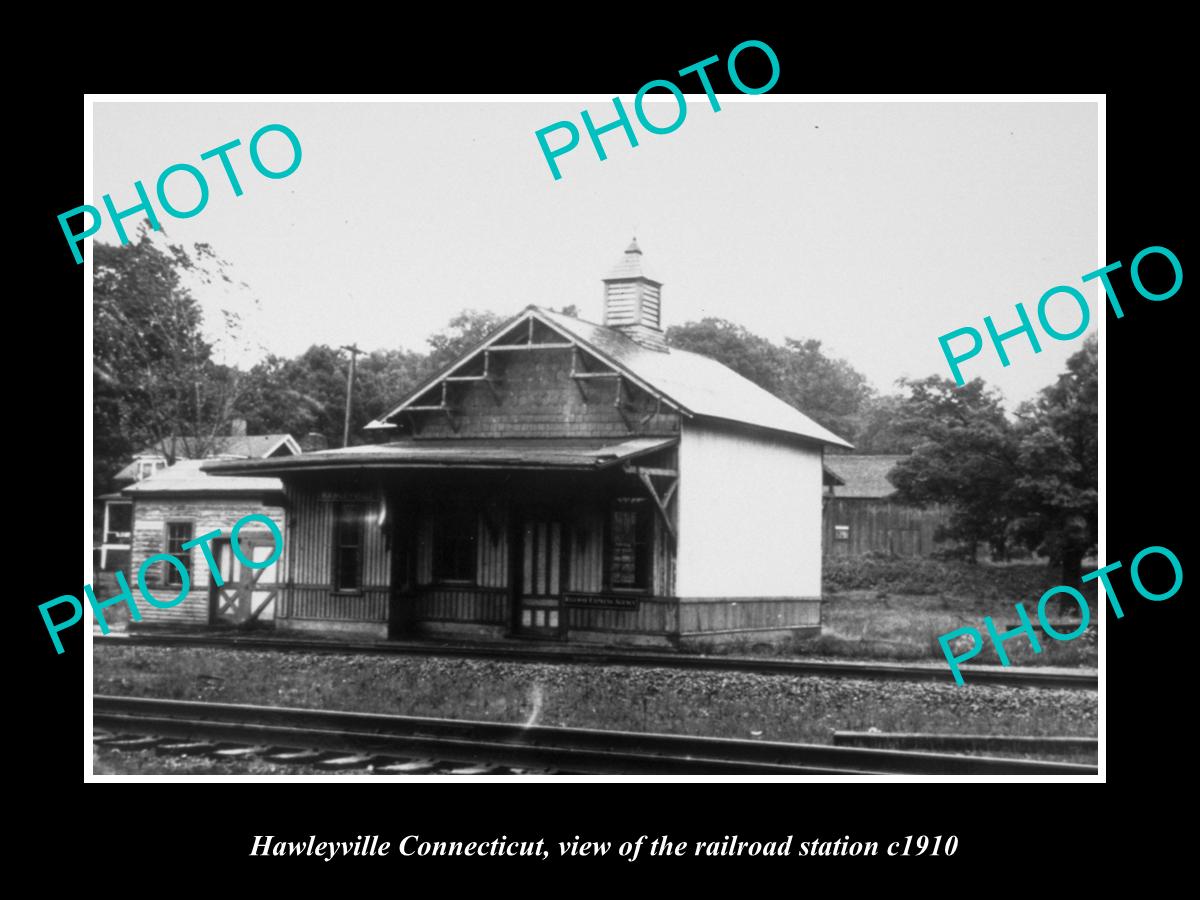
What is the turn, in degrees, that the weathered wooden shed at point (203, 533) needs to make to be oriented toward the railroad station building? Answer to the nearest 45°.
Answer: approximately 45° to its left

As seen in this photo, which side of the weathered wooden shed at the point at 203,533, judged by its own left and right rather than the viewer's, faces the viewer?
front

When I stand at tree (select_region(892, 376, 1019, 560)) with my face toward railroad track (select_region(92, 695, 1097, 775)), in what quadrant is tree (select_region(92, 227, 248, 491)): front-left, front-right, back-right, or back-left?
front-right

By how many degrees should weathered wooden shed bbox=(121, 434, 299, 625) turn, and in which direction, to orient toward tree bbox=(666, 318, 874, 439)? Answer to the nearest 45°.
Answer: approximately 135° to its left

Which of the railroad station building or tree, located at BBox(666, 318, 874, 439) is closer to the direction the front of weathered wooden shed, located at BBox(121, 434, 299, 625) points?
the railroad station building

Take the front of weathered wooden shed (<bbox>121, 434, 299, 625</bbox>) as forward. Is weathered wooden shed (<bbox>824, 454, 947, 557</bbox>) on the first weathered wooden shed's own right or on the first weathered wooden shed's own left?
on the first weathered wooden shed's own left

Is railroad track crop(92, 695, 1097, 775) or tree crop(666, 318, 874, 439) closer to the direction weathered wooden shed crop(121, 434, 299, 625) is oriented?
the railroad track

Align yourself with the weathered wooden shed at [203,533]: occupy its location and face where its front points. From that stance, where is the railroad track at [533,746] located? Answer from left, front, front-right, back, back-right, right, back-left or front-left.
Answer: front
